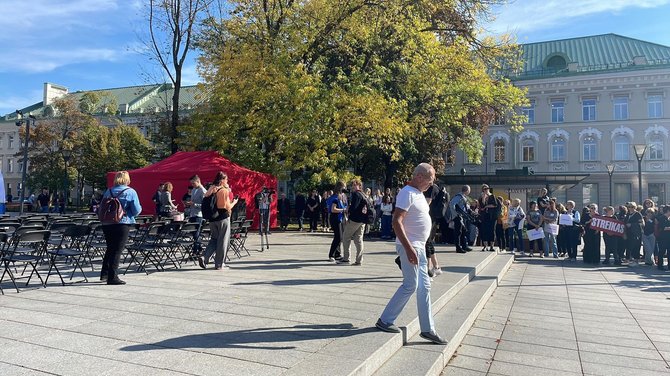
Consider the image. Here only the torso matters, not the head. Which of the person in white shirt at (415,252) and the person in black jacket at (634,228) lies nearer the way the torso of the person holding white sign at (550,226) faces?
the person in white shirt

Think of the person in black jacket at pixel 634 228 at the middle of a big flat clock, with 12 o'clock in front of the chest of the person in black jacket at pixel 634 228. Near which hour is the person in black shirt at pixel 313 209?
the person in black shirt at pixel 313 209 is roughly at 2 o'clock from the person in black jacket at pixel 634 228.

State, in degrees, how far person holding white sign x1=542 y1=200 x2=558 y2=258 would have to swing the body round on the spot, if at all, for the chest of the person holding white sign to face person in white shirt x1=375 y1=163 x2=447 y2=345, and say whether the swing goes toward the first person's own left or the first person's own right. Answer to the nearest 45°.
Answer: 0° — they already face them

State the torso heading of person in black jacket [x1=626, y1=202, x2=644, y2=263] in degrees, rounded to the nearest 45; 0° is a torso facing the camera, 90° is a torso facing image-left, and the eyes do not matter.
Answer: approximately 45°

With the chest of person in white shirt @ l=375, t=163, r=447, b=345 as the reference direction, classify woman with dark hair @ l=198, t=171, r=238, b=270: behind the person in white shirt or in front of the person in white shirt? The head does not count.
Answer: behind

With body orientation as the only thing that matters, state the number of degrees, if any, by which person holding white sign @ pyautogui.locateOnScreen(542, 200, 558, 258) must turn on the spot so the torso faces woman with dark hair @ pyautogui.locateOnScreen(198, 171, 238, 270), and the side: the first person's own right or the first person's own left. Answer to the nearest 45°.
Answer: approximately 45° to the first person's own right

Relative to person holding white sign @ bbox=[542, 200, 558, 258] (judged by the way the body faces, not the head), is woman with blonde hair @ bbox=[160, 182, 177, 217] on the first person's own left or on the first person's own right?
on the first person's own right

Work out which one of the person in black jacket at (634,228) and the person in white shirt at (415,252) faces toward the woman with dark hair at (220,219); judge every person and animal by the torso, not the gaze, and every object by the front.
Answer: the person in black jacket

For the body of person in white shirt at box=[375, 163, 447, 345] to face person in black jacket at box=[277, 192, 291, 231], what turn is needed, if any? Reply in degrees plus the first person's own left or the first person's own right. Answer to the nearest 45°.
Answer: approximately 135° to the first person's own left

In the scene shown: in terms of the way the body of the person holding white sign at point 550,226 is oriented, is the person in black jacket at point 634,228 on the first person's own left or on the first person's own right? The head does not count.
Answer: on the first person's own left

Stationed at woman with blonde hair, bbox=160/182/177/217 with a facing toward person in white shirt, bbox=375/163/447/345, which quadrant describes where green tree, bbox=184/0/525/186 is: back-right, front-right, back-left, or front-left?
back-left
